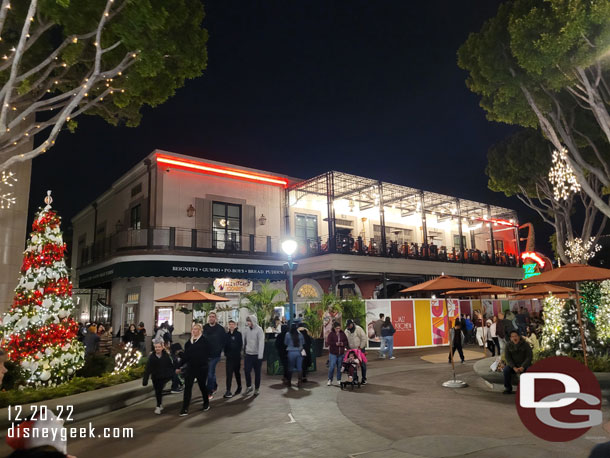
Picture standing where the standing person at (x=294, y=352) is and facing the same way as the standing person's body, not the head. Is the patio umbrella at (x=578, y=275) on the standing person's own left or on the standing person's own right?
on the standing person's own right

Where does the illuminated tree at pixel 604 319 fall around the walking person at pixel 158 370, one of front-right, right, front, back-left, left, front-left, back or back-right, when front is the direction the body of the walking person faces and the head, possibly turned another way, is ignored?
left

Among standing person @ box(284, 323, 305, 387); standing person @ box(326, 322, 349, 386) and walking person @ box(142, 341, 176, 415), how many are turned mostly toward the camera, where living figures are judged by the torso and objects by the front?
2

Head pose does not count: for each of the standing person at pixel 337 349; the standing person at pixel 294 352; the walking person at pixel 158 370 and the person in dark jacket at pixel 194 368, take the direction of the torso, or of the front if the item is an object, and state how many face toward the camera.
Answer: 3

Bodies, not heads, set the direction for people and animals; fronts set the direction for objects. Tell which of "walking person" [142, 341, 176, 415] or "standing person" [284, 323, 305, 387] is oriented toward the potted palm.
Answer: "standing person" [284, 323, 305, 387]

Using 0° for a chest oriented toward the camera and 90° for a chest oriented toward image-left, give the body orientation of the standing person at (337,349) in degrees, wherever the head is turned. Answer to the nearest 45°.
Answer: approximately 0°

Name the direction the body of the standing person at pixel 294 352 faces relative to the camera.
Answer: away from the camera

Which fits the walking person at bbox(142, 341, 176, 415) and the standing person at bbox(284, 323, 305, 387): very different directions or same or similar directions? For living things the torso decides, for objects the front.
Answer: very different directions

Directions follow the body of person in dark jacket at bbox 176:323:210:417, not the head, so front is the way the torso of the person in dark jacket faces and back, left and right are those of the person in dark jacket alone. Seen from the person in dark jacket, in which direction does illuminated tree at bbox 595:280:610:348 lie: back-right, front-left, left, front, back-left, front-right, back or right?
left

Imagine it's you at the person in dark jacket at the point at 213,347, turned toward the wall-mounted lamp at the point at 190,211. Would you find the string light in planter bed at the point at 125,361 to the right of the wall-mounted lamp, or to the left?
left

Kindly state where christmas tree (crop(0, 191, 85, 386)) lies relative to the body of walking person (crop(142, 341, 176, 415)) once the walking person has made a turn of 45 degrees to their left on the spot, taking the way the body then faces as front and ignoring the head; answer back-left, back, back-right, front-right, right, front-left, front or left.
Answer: back

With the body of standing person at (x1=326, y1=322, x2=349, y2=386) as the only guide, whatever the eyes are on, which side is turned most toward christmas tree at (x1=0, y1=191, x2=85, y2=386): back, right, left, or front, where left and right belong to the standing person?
right
